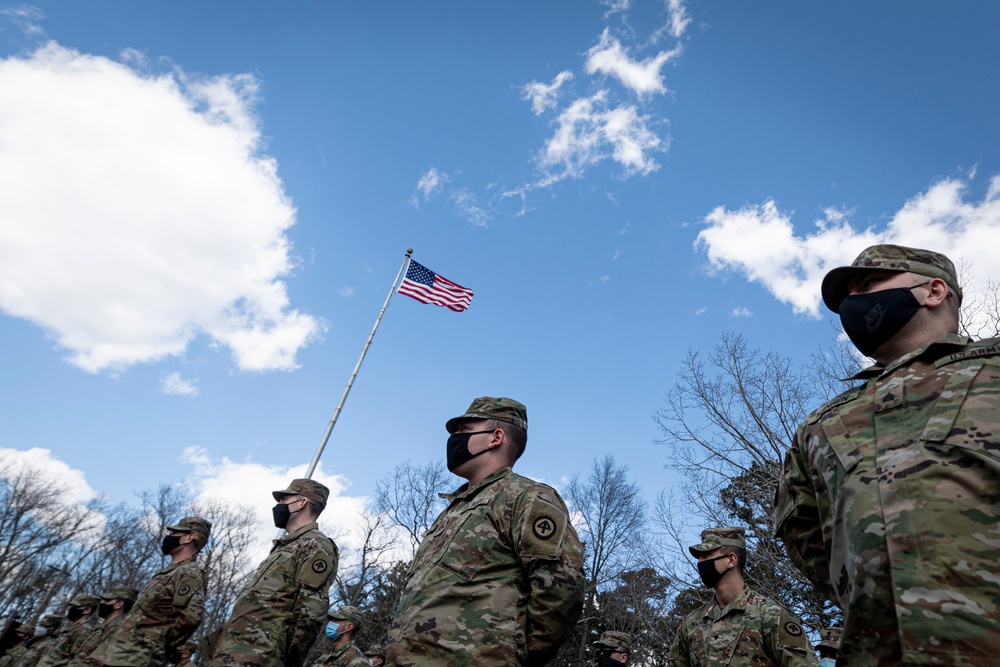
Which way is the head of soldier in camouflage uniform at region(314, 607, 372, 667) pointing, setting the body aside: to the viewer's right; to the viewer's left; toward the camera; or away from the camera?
to the viewer's left

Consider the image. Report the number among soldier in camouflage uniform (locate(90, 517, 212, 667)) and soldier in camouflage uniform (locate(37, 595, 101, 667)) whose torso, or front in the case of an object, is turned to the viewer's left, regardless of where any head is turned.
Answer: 2

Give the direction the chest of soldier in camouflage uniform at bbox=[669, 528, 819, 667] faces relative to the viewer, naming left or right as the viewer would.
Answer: facing the viewer and to the left of the viewer

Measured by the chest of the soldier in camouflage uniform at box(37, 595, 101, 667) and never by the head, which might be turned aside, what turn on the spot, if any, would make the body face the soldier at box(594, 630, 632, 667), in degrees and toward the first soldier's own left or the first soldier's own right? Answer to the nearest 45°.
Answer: approximately 135° to the first soldier's own left

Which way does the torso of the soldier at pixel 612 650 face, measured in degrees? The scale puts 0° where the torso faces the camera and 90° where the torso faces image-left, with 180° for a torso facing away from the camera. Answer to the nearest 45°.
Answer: approximately 45°

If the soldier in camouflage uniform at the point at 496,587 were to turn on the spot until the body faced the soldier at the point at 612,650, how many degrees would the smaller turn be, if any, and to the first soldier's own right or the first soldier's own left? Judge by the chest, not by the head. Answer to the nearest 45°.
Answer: approximately 135° to the first soldier's own right

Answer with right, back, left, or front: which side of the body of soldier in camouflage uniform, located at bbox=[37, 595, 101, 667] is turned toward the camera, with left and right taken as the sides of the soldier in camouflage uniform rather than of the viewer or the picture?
left
